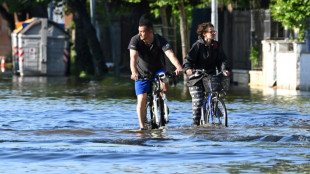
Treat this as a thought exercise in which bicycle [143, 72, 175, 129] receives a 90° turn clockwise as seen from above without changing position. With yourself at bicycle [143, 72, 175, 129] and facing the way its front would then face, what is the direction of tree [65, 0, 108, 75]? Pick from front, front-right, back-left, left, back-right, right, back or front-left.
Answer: right

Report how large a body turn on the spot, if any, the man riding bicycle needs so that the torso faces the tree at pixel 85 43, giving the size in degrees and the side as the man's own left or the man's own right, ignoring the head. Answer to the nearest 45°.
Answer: approximately 180°

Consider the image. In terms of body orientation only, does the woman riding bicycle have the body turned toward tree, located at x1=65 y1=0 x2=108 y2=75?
no

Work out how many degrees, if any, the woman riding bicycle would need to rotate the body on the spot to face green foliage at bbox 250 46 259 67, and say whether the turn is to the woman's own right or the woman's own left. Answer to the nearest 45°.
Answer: approximately 180°

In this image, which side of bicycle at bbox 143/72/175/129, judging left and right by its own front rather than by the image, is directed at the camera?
front

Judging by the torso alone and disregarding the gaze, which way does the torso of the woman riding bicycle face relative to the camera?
toward the camera

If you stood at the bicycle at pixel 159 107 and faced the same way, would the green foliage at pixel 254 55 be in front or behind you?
behind

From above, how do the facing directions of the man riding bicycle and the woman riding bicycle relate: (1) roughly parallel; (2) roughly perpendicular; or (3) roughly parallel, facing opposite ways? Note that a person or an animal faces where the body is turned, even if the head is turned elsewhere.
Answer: roughly parallel

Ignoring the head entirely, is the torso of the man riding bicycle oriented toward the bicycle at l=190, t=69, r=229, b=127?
no

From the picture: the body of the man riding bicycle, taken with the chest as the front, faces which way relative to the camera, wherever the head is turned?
toward the camera

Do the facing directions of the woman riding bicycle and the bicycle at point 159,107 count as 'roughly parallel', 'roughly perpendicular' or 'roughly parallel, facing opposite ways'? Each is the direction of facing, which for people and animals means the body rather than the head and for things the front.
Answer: roughly parallel
